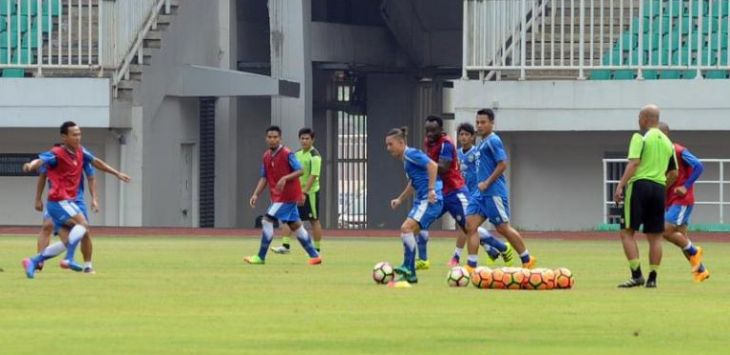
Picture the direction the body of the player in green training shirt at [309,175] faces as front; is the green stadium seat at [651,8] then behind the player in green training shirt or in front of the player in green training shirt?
behind

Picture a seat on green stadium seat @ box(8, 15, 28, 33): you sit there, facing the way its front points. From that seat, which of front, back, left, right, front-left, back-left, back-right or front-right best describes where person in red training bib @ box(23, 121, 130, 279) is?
front

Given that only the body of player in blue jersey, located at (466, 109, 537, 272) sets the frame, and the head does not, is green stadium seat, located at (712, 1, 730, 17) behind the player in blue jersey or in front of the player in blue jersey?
behind

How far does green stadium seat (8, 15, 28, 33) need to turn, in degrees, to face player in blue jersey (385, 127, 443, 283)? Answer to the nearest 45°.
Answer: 0° — it already faces them

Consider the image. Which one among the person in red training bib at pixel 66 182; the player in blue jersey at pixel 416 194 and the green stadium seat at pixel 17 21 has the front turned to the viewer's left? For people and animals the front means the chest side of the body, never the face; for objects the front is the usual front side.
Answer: the player in blue jersey

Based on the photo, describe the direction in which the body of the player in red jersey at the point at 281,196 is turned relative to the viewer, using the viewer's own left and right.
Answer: facing the viewer and to the left of the viewer

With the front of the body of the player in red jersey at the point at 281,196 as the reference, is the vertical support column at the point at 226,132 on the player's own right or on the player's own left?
on the player's own right

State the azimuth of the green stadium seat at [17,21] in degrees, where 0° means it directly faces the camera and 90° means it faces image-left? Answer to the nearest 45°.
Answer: approximately 0°

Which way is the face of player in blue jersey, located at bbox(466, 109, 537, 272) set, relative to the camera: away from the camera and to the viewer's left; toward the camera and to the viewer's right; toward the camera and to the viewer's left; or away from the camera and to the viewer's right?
toward the camera and to the viewer's left

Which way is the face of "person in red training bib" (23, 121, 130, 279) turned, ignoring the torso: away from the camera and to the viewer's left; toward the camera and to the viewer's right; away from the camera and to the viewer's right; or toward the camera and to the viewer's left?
toward the camera and to the viewer's right
